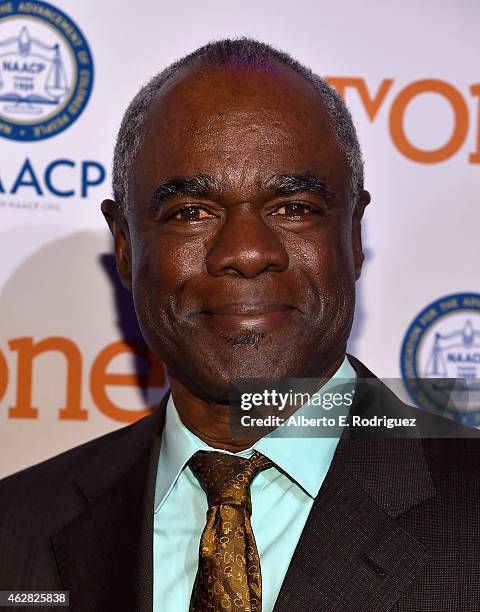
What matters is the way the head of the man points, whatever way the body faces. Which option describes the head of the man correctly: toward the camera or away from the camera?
toward the camera

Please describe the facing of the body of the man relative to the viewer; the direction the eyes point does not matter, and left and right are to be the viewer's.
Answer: facing the viewer
